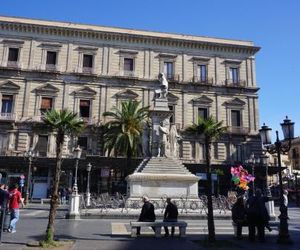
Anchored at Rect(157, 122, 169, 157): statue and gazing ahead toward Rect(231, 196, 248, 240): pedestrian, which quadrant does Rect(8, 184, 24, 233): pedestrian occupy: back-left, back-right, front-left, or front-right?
front-right

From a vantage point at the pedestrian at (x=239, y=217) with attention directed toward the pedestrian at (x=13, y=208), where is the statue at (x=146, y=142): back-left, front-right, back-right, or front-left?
front-right
